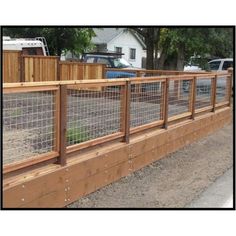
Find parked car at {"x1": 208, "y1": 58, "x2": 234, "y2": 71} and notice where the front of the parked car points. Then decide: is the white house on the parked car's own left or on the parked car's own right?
on the parked car's own right

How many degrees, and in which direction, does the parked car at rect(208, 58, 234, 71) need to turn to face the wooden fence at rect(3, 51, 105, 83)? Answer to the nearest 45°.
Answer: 0° — it already faces it

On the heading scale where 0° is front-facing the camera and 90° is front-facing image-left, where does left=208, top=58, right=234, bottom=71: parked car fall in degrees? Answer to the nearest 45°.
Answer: approximately 45°

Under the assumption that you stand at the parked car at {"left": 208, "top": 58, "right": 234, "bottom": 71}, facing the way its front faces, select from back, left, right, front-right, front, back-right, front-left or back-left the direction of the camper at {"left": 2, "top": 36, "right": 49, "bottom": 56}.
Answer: front-right
